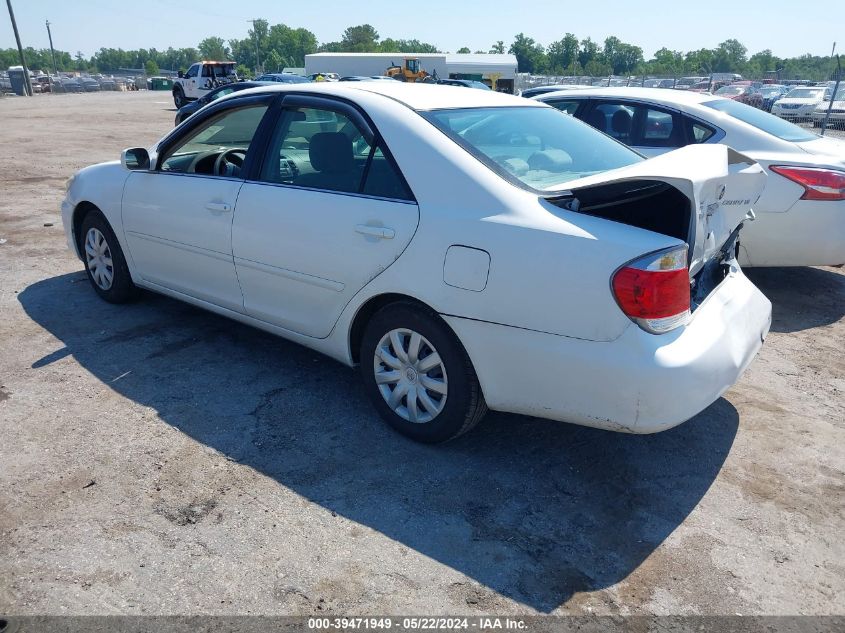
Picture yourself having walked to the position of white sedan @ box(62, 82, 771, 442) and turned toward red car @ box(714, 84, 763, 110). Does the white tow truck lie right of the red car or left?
left

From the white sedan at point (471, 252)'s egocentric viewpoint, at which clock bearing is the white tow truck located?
The white tow truck is roughly at 1 o'clock from the white sedan.

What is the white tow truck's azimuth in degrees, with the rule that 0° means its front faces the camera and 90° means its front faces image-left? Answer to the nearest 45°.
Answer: approximately 45°

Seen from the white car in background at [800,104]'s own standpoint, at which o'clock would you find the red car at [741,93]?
The red car is roughly at 4 o'clock from the white car in background.

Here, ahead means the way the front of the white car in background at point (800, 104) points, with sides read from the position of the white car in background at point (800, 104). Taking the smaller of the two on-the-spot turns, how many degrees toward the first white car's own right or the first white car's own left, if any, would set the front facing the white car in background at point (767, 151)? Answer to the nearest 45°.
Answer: approximately 45° to the first white car's own left

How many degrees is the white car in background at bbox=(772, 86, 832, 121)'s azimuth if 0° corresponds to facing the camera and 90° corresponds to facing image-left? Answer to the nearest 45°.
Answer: approximately 45°

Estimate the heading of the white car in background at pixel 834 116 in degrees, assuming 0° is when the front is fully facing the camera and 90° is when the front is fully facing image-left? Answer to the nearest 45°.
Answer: approximately 45°

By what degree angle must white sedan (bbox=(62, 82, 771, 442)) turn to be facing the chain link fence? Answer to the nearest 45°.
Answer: approximately 90° to its right

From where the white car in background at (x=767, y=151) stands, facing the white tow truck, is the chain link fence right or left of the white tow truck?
right

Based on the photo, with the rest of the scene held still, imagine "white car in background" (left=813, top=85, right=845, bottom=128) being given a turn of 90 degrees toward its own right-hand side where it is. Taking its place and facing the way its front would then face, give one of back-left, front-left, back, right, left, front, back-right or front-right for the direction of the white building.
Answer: front

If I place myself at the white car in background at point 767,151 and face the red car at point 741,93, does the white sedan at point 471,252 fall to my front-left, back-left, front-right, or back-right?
back-left

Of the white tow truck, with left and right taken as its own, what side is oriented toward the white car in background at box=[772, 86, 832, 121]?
back

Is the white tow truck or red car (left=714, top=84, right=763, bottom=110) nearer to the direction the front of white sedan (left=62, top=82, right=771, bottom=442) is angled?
the white tow truck

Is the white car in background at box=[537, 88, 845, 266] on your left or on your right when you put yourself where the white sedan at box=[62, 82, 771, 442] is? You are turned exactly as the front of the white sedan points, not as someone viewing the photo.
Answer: on your right

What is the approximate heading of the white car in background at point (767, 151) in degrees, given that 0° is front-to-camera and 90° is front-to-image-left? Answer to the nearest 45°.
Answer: approximately 135°
